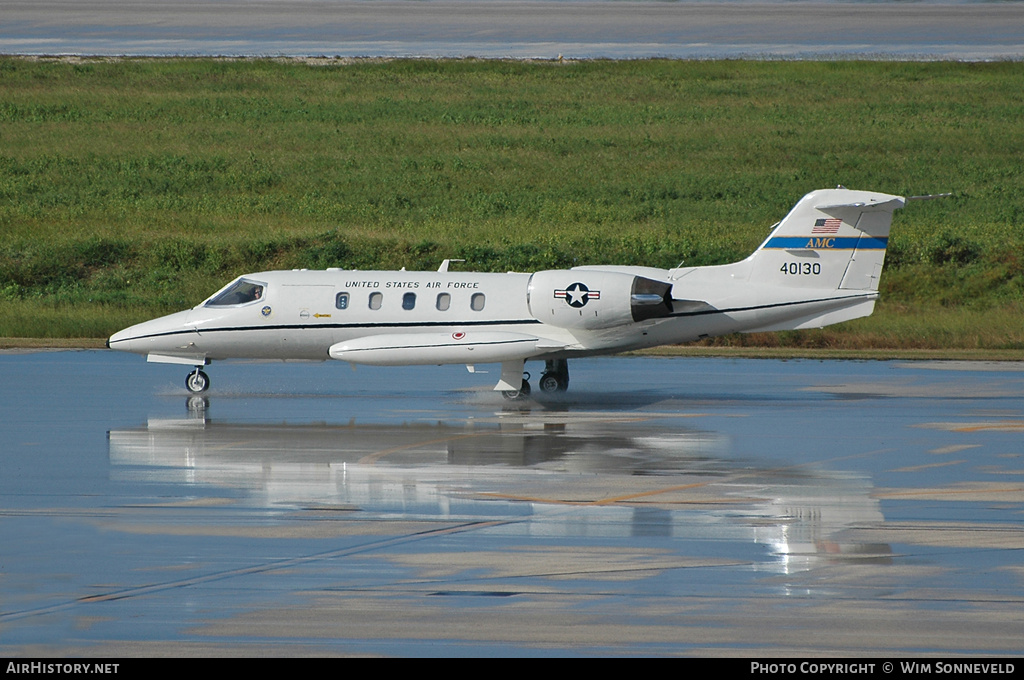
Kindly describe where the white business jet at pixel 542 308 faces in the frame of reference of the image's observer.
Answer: facing to the left of the viewer
